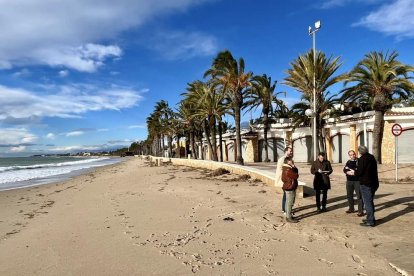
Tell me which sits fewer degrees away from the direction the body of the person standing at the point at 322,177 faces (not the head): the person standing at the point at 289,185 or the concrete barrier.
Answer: the person standing

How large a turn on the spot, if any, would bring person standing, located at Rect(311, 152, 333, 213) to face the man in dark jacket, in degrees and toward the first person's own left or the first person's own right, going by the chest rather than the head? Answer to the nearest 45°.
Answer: approximately 45° to the first person's own left

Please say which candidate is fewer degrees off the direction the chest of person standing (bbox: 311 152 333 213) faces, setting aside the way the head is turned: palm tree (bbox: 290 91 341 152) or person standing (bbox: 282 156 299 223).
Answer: the person standing

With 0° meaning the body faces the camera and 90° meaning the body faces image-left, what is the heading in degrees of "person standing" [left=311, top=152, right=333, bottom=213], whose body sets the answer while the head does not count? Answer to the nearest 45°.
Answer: approximately 0°

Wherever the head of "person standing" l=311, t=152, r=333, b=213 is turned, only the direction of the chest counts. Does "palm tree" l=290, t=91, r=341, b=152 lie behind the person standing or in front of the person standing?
behind

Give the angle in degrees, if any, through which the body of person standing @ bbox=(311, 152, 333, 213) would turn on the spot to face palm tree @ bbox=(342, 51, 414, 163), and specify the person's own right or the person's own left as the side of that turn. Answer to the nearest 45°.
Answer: approximately 180°

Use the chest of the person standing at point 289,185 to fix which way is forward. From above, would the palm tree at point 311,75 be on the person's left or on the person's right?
on the person's left

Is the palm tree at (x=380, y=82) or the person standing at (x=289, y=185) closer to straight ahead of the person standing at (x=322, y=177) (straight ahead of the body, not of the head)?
the person standing

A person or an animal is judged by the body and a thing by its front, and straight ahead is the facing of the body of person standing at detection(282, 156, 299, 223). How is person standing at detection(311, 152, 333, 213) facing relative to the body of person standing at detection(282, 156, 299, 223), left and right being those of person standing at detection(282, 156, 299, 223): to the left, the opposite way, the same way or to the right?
to the right

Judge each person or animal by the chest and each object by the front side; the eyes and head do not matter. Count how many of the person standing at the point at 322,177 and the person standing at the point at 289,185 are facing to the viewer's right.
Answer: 1

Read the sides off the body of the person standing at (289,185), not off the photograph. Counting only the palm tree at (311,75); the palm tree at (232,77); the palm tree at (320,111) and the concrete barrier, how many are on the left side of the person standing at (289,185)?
4

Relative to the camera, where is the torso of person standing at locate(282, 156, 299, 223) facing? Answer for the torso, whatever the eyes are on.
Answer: to the viewer's right

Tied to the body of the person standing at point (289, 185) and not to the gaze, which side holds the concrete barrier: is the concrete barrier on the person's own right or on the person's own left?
on the person's own left
